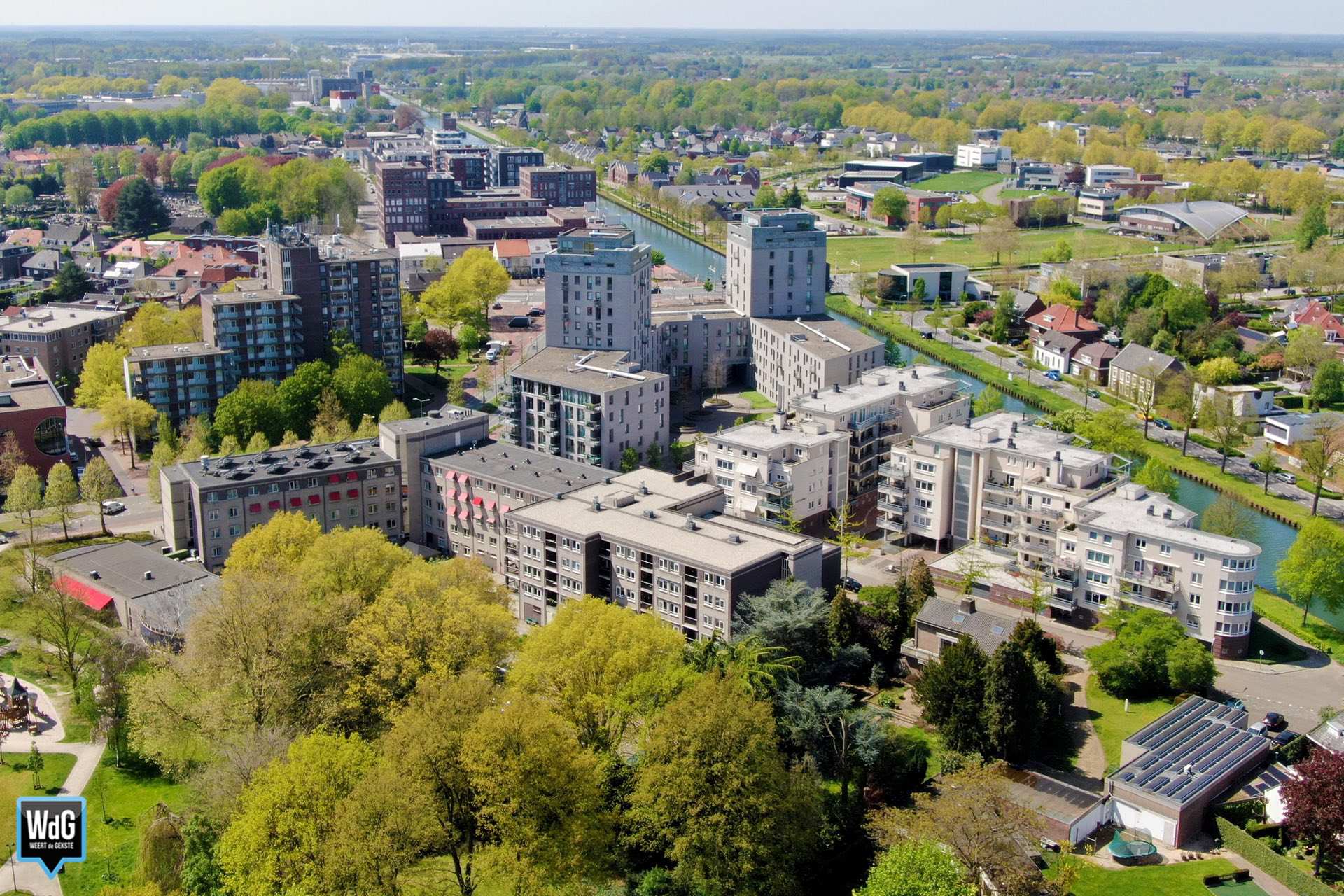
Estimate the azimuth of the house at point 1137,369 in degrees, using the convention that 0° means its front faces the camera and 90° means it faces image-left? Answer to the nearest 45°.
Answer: approximately 45°

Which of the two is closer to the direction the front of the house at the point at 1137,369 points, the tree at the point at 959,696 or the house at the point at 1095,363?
the tree

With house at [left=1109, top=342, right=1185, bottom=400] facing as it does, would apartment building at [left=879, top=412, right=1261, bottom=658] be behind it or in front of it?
in front

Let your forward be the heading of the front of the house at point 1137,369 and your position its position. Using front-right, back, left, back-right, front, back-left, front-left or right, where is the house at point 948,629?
front-left

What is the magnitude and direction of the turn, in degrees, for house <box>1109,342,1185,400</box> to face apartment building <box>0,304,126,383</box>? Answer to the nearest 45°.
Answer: approximately 45° to its right

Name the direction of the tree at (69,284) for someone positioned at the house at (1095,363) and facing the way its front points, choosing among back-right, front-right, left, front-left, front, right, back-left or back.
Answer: front-right

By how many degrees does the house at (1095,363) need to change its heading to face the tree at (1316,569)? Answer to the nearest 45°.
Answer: approximately 45° to its left

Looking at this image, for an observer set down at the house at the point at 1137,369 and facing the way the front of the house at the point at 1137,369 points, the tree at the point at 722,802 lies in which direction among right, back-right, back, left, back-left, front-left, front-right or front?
front-left

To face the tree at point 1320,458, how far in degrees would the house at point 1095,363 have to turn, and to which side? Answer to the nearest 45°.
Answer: approximately 90° to its left

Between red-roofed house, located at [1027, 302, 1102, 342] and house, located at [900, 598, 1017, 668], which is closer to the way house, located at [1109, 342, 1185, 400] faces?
the house

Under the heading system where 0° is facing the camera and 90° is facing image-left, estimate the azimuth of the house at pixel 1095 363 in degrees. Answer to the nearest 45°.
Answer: approximately 45°

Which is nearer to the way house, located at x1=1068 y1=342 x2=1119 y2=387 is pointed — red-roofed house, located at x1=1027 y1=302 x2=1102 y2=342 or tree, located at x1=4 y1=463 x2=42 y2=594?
the tree

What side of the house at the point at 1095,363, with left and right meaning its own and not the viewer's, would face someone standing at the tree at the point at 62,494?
front

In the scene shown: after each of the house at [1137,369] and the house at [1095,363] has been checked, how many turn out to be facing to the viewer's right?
0

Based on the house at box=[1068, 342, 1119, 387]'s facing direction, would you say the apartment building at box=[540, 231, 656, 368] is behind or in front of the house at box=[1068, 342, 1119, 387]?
in front
